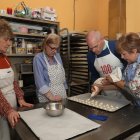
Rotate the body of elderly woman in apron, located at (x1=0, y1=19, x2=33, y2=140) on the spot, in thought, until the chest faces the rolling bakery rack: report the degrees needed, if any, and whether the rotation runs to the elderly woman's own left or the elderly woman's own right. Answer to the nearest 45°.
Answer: approximately 90° to the elderly woman's own left

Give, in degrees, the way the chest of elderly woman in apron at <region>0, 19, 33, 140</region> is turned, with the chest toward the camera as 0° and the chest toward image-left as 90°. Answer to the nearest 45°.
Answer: approximately 315°

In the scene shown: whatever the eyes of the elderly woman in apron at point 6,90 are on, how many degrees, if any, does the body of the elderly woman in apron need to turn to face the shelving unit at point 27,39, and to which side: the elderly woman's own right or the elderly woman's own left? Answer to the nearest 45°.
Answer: approximately 135° to the elderly woman's own left

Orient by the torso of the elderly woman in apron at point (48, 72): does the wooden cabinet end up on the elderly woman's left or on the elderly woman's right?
on the elderly woman's left

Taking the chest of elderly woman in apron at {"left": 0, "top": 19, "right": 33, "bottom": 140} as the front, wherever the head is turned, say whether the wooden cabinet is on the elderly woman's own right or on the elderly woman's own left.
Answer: on the elderly woman's own left

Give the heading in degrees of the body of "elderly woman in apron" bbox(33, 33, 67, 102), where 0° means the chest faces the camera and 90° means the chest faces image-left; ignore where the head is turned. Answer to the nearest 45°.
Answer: approximately 315°

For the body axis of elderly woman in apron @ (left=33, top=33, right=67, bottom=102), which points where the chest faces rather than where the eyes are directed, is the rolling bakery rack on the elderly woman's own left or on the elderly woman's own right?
on the elderly woman's own left
